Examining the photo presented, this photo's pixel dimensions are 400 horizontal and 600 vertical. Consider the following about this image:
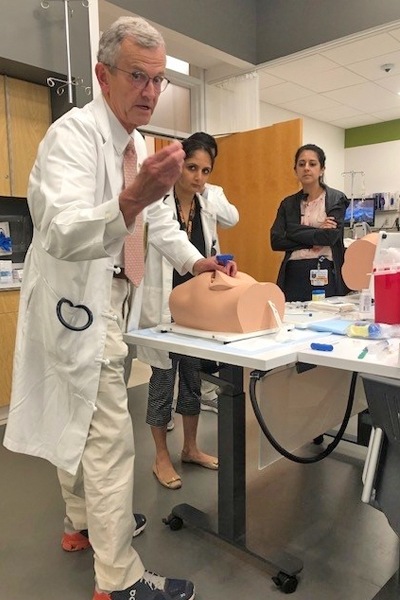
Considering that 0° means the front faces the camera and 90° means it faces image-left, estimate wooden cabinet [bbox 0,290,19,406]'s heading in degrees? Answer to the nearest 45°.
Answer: approximately 315°

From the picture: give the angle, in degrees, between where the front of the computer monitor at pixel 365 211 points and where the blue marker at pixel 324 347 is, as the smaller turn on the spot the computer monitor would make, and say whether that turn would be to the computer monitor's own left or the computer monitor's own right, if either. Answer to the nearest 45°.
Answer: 0° — it already faces it

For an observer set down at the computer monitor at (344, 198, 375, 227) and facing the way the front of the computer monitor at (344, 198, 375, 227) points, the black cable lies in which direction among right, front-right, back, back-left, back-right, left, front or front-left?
front

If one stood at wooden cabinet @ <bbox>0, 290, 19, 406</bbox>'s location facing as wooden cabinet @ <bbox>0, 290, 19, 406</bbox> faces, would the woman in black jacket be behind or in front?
in front

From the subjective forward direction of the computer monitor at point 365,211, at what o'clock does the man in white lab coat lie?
The man in white lab coat is roughly at 12 o'clock from the computer monitor.

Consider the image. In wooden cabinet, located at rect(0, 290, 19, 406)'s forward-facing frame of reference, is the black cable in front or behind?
in front

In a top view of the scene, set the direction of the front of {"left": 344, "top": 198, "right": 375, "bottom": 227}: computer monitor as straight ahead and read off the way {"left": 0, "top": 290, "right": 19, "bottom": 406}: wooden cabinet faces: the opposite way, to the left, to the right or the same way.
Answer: to the left

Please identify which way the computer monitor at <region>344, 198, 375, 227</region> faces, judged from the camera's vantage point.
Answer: facing the viewer

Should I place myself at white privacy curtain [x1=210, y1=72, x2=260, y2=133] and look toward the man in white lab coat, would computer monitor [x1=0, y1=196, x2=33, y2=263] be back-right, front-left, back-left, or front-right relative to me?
front-right

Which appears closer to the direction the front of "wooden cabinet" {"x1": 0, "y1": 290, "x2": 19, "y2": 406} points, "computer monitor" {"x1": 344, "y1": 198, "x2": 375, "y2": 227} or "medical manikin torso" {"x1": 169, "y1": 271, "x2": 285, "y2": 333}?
the medical manikin torso

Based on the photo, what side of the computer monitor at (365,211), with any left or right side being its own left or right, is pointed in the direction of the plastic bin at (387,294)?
front

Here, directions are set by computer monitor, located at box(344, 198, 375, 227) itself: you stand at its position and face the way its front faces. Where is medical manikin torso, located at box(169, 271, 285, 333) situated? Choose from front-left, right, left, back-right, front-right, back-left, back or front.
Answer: front

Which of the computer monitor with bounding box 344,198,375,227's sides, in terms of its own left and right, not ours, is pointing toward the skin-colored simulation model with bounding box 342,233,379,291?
front

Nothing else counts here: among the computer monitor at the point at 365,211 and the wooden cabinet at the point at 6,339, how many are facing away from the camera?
0
